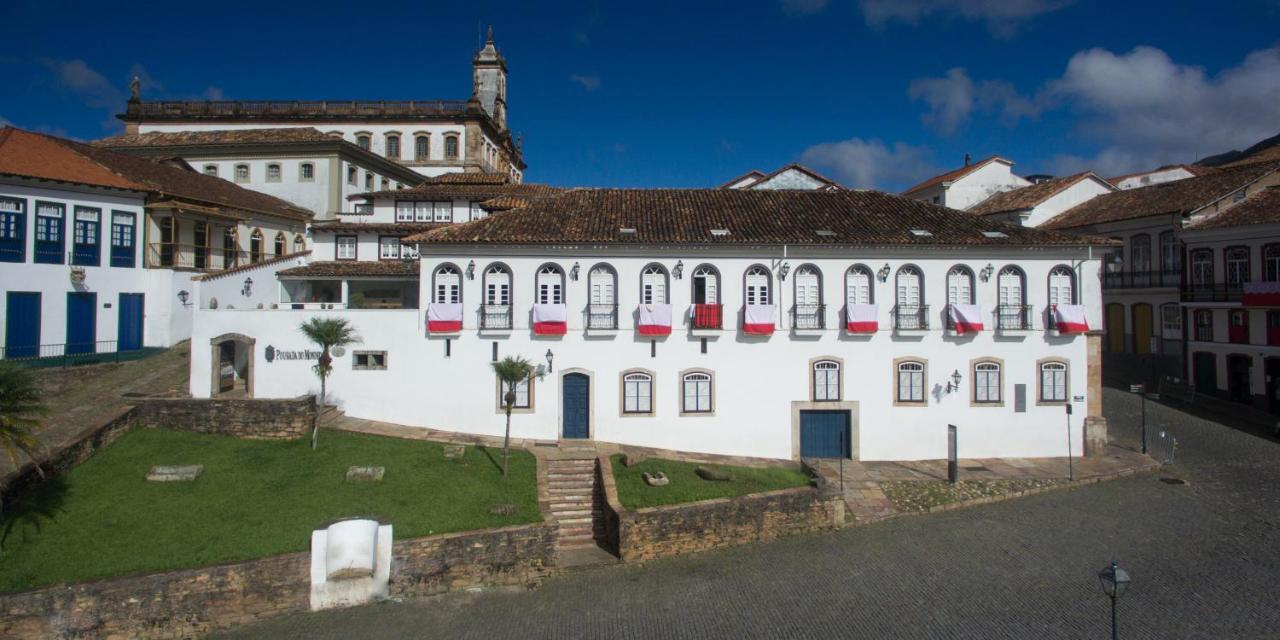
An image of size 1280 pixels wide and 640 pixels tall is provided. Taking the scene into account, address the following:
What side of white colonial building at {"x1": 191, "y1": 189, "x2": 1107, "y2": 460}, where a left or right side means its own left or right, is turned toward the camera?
front

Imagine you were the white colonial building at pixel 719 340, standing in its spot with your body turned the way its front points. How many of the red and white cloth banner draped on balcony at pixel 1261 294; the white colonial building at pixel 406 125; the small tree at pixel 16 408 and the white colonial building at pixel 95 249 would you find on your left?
1

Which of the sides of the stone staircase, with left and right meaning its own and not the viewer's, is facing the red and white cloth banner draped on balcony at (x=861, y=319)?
left

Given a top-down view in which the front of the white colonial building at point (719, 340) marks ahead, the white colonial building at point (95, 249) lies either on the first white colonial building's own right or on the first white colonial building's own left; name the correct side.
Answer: on the first white colonial building's own right

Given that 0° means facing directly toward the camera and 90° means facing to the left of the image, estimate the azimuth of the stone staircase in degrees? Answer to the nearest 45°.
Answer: approximately 0°

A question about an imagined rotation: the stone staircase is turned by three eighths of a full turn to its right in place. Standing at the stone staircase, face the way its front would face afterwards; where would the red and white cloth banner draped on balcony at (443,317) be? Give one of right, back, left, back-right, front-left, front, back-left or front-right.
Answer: front

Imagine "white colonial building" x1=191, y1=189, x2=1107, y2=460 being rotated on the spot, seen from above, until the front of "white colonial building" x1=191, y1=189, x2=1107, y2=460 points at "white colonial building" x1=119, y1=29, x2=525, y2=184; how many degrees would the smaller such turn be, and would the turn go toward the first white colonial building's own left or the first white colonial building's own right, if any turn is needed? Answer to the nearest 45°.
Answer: approximately 135° to the first white colonial building's own right
